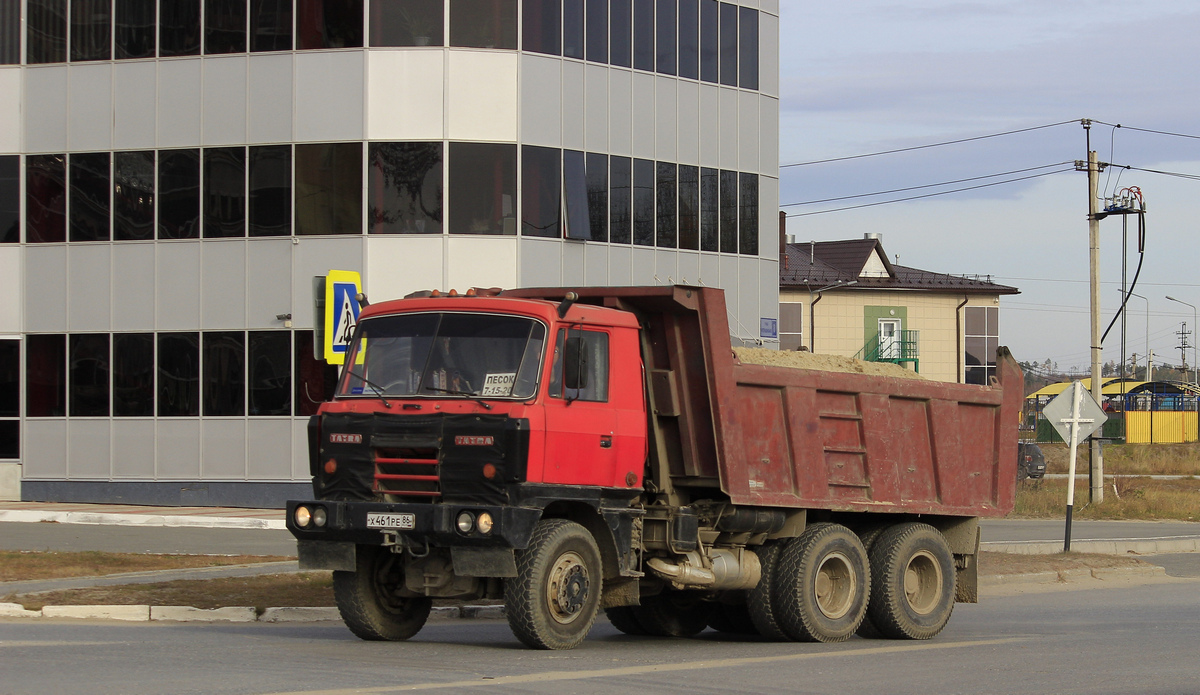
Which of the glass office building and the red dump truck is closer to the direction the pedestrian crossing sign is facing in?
the red dump truck

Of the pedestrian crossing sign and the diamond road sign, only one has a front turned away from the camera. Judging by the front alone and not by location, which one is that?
the diamond road sign

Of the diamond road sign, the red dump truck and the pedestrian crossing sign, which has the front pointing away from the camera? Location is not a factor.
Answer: the diamond road sign

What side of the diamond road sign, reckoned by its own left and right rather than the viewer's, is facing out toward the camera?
back

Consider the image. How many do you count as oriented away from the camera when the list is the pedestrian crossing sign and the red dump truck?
0

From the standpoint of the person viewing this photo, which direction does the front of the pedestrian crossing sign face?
facing the viewer and to the right of the viewer

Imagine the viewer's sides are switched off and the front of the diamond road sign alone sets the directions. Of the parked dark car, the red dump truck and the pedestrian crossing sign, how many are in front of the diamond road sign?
1

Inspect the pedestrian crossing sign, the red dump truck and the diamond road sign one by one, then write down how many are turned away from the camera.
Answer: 1

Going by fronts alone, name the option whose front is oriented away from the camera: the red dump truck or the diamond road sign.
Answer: the diamond road sign

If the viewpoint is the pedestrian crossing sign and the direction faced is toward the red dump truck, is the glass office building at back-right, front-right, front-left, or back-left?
back-left

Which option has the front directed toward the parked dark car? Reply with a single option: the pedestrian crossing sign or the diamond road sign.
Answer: the diamond road sign

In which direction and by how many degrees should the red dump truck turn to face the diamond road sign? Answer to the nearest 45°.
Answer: approximately 180°

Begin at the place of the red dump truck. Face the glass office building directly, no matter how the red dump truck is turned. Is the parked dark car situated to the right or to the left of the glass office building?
right

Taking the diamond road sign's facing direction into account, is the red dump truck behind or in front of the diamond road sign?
behind

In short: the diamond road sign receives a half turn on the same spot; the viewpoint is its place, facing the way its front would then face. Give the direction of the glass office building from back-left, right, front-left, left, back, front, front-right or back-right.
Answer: right

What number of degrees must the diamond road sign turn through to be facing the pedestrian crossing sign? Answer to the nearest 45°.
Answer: approximately 135° to its left

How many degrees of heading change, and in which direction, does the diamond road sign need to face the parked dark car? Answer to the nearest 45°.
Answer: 0° — it already faces it

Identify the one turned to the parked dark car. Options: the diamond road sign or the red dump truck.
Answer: the diamond road sign
